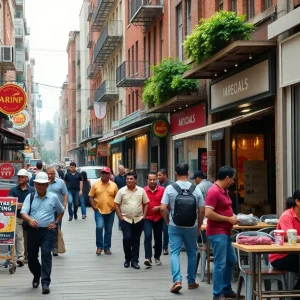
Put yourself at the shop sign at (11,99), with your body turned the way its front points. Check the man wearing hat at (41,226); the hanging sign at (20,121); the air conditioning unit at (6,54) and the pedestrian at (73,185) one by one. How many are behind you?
2

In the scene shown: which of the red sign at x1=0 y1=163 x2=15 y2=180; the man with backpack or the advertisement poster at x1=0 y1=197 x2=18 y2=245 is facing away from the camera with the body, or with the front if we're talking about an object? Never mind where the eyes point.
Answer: the man with backpack

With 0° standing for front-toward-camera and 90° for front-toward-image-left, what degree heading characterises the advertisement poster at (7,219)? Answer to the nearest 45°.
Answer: approximately 0°

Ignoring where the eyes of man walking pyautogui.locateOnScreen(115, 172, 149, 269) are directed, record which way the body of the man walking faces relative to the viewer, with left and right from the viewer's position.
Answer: facing the viewer

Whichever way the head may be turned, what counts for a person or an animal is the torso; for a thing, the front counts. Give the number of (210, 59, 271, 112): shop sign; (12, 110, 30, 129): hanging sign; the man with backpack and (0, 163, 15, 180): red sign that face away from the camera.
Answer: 1

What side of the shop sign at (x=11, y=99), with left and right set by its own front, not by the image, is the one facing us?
front

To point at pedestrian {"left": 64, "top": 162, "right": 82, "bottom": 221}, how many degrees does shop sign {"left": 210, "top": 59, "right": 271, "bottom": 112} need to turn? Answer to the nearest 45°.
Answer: approximately 90° to its right

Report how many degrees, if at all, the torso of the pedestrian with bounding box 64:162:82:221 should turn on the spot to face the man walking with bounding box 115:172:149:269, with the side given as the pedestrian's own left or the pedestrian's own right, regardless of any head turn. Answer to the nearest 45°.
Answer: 0° — they already face them

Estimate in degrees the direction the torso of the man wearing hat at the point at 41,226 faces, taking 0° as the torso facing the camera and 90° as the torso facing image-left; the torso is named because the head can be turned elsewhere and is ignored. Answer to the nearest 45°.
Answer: approximately 0°

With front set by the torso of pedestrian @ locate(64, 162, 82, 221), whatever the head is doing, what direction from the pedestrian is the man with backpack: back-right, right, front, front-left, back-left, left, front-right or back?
front
